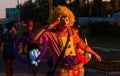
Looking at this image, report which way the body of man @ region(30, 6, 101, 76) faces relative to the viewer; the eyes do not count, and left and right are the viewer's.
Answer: facing the viewer and to the right of the viewer

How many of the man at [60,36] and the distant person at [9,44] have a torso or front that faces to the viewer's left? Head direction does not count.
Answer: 0

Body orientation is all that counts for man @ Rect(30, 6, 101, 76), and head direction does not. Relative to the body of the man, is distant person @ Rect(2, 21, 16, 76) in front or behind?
behind
